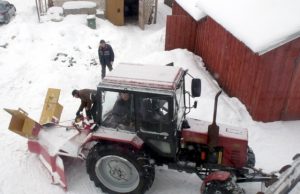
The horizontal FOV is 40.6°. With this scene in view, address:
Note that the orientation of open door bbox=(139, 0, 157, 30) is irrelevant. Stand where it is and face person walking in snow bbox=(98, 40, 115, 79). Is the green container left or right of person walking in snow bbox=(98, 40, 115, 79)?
right

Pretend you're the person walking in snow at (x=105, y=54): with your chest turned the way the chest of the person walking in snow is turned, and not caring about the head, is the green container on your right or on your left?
on your right

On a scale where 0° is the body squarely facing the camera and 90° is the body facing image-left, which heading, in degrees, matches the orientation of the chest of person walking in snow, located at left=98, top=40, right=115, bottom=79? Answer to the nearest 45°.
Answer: approximately 45°

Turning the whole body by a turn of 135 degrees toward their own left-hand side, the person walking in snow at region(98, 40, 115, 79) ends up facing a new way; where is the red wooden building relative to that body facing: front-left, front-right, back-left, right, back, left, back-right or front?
front-right

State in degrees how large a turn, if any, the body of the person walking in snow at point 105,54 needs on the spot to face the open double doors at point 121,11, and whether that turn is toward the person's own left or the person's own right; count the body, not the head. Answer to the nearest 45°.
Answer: approximately 135° to the person's own right

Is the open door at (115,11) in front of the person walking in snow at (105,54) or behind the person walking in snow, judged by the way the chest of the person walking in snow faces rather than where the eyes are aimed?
behind

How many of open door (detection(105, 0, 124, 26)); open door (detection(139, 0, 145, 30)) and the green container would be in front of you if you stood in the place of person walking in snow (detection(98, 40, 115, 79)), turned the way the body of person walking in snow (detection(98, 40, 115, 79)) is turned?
0

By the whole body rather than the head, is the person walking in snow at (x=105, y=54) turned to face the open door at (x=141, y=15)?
no
